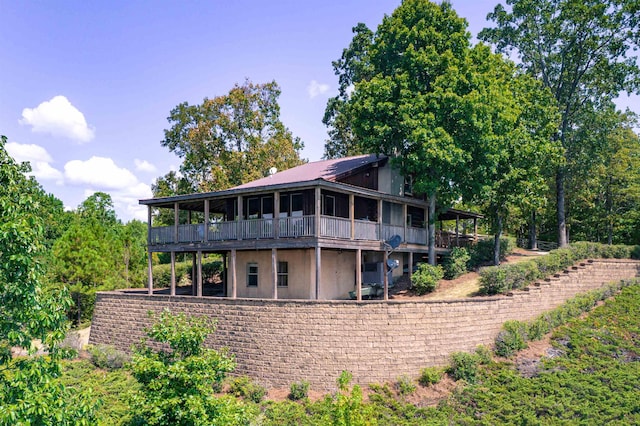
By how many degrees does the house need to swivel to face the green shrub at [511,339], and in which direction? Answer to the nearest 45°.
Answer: approximately 90° to its left

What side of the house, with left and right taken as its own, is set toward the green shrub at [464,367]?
left

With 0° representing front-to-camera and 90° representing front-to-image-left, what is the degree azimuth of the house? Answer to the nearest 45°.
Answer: approximately 45°

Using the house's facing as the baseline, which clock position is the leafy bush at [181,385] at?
The leafy bush is roughly at 11 o'clock from the house.

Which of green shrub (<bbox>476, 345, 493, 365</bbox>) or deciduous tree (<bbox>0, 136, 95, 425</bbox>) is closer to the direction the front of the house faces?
the deciduous tree

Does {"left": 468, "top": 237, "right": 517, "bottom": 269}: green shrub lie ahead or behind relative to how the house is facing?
behind

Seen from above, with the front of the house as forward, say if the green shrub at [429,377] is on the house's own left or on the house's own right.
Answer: on the house's own left

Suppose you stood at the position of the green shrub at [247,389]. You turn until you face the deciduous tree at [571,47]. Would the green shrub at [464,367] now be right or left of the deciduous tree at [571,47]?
right
